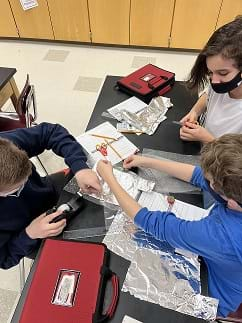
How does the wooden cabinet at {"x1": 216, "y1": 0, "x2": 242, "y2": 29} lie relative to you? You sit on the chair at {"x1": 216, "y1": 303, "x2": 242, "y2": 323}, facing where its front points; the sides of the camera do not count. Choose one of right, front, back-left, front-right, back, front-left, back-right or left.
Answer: front-right

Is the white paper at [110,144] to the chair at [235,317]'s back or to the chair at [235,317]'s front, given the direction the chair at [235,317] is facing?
to the front

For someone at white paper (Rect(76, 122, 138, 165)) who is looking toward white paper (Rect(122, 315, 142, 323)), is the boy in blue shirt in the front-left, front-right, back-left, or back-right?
front-left

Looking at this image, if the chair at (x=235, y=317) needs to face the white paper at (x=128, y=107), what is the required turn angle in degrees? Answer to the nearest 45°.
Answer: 0° — it already faces it

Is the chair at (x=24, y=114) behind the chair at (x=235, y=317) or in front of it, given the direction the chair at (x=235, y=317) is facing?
in front

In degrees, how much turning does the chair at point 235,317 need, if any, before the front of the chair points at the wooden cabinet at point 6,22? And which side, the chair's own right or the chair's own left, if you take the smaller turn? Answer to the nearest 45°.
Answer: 0° — it already faces it

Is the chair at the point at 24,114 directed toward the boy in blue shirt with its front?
no

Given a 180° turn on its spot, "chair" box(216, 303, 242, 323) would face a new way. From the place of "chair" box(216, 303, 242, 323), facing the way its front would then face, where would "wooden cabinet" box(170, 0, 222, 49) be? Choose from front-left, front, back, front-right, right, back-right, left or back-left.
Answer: back-left

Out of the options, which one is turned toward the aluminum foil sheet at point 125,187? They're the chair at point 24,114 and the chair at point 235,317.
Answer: the chair at point 235,317

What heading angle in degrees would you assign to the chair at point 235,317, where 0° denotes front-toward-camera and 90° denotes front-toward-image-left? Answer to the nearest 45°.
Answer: approximately 90°
